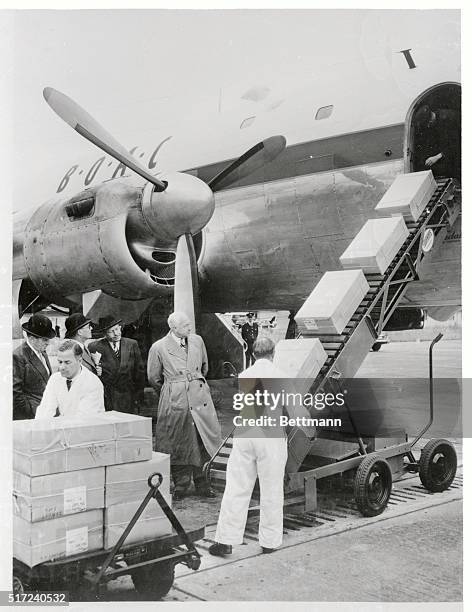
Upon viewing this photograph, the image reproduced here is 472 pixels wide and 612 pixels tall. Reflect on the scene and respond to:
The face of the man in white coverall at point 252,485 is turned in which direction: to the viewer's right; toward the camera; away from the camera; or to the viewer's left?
away from the camera

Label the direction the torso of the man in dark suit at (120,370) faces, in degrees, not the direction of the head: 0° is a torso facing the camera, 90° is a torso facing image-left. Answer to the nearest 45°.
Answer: approximately 0°

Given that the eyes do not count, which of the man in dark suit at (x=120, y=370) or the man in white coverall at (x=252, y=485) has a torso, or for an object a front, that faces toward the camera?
the man in dark suit

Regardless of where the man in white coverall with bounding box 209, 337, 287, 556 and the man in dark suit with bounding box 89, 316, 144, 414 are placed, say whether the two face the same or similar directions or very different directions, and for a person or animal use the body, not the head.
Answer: very different directions

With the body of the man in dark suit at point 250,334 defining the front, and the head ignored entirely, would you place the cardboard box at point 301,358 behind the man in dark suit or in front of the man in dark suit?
in front

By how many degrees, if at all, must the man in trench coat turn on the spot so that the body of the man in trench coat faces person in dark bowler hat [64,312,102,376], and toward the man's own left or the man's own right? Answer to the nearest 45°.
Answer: approximately 135° to the man's own right

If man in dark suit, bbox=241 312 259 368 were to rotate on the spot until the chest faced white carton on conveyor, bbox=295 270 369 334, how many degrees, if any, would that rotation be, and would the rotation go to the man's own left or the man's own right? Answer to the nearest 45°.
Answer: approximately 45° to the man's own left

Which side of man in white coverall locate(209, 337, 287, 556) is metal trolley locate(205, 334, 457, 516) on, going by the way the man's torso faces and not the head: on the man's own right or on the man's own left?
on the man's own right

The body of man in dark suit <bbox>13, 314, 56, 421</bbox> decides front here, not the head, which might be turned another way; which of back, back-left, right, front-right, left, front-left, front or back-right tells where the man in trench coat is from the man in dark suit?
front-left

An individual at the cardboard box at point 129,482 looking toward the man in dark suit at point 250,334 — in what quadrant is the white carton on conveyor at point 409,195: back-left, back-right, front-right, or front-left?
front-right

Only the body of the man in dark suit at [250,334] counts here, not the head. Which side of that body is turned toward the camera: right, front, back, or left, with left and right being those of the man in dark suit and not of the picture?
front

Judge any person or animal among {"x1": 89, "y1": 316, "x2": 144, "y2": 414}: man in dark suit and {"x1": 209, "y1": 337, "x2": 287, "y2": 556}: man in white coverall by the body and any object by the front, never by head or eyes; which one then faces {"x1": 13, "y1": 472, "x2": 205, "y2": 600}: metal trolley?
the man in dark suit
